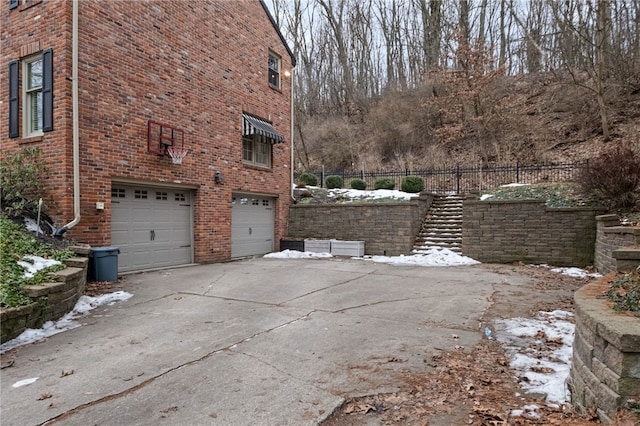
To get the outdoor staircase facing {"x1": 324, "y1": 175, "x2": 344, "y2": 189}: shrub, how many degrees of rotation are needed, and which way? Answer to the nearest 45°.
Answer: approximately 135° to its right

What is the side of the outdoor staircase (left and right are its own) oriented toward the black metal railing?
back

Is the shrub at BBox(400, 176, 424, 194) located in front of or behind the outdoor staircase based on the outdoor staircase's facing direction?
behind

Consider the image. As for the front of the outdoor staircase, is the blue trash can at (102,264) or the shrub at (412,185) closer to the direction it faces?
the blue trash can

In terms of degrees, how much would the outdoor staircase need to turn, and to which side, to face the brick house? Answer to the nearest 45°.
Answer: approximately 45° to its right

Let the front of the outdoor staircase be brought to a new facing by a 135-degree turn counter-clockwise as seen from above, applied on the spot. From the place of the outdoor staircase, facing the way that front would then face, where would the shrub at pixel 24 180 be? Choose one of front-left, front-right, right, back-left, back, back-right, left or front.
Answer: back

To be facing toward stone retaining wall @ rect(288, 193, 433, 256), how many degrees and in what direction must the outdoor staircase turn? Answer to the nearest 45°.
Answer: approximately 45° to its right

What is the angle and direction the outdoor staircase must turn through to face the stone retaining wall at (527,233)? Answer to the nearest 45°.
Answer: approximately 45° to its left

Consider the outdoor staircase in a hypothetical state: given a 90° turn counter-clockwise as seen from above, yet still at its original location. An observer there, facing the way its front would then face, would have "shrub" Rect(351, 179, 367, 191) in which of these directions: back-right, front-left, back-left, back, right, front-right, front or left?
back-left

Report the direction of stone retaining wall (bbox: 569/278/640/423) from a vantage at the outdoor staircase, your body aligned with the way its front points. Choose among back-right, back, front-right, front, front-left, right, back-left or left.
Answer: front

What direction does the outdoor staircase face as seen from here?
toward the camera

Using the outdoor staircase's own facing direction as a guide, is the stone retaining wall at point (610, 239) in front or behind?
in front

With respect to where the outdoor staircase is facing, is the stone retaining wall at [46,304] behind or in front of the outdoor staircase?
in front
